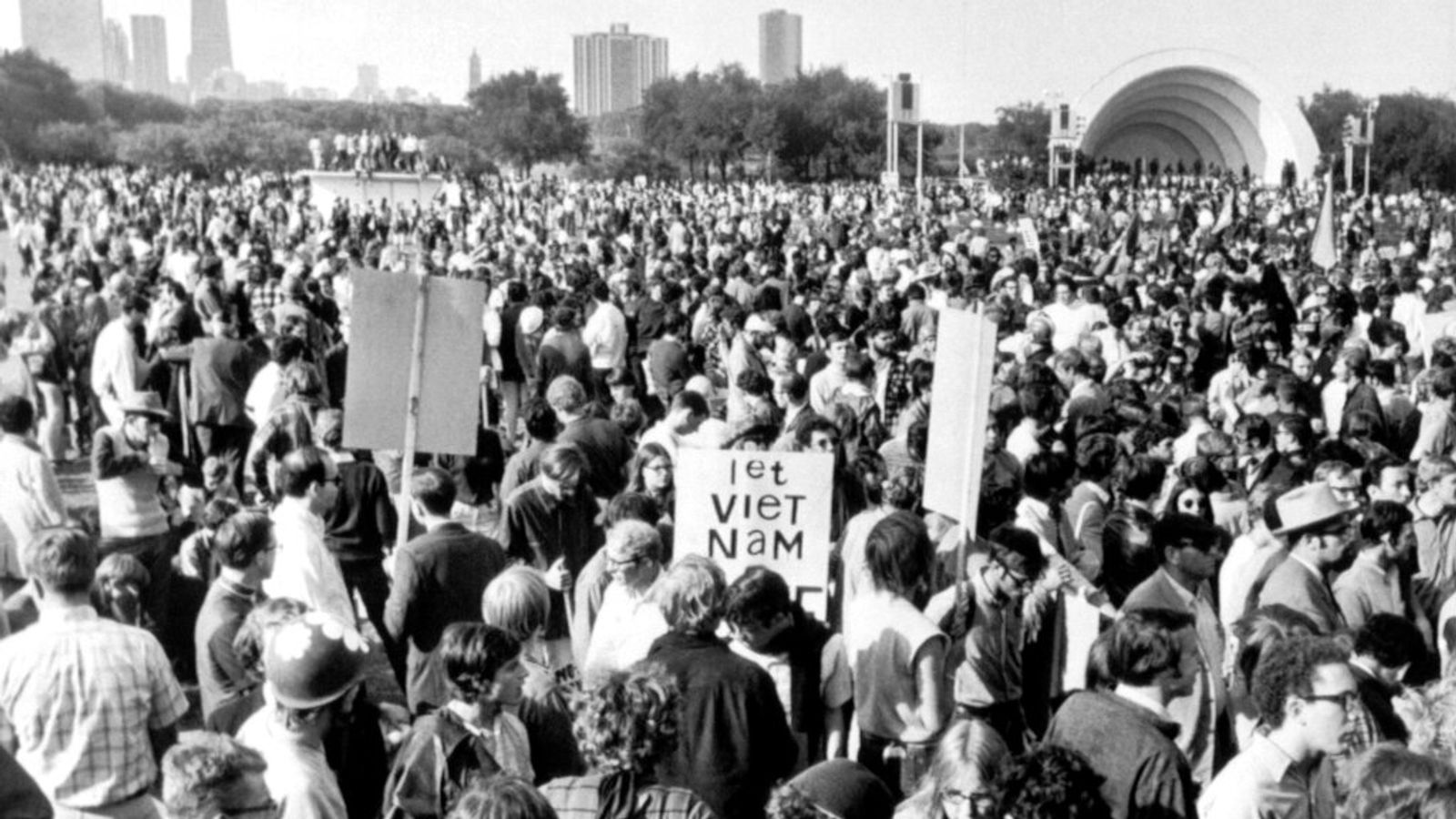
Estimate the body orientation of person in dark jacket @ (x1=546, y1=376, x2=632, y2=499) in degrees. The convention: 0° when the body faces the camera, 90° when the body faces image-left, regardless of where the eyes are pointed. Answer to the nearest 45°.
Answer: approximately 135°

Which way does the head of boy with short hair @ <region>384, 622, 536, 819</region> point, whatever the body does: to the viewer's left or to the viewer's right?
to the viewer's right

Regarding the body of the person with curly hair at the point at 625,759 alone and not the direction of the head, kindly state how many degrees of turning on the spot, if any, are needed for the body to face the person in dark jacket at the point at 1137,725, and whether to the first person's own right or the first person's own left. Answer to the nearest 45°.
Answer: approximately 90° to the first person's own right

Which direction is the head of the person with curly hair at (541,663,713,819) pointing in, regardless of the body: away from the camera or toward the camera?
away from the camera

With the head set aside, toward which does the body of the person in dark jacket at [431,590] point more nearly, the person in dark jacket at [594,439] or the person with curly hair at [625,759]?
the person in dark jacket

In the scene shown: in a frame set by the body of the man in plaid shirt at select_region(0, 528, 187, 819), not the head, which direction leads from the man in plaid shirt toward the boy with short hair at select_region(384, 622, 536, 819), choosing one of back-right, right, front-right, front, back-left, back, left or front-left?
back-right

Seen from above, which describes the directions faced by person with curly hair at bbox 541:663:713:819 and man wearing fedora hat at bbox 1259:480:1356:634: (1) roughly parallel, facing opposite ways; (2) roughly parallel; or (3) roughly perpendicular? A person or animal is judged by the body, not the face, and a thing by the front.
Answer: roughly perpendicular

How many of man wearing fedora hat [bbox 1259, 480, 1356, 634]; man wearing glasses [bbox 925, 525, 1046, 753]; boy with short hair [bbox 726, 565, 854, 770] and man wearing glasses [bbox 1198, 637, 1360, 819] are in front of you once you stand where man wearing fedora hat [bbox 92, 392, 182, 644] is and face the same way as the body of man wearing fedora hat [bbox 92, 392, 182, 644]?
4

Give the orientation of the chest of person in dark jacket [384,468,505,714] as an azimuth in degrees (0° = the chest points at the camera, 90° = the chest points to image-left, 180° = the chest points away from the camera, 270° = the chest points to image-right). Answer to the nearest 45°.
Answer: approximately 180°

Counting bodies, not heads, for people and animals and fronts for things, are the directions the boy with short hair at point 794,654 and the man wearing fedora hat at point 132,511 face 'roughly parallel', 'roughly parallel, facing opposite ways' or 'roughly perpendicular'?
roughly perpendicular

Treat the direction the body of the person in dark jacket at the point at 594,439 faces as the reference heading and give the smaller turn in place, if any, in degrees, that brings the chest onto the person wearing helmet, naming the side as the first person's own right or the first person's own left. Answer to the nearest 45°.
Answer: approximately 135° to the first person's own left

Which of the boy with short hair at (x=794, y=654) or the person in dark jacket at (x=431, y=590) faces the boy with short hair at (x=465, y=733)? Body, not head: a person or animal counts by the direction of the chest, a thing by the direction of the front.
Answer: the boy with short hair at (x=794, y=654)

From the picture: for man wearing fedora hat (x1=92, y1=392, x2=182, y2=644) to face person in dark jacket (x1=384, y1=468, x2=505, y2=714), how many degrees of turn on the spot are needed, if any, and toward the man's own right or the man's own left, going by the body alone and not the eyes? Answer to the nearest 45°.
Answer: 0° — they already face them

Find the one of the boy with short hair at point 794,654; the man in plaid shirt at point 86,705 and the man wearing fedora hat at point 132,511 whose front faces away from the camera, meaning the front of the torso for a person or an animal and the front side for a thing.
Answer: the man in plaid shirt

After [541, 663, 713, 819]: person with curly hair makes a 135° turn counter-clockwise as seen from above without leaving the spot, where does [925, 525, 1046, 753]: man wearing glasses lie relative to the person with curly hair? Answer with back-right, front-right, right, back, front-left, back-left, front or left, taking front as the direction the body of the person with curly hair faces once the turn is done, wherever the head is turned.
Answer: back

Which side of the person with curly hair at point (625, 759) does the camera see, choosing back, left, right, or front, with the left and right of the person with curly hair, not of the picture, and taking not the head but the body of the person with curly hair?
back
